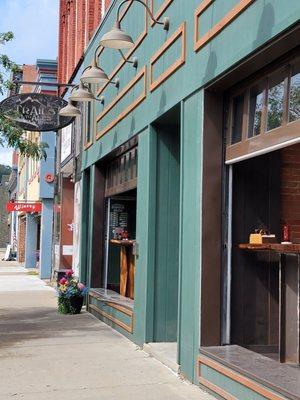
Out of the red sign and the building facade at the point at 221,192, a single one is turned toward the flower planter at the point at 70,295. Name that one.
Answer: the red sign

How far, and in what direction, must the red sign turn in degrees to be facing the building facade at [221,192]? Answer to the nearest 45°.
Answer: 0° — it already faces it

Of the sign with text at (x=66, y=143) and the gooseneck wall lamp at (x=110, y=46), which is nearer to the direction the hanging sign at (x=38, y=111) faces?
the gooseneck wall lamp

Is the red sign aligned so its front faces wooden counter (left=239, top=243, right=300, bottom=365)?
yes

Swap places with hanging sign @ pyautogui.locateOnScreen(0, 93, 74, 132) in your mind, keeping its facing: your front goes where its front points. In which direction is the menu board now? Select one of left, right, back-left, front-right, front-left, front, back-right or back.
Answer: front-left

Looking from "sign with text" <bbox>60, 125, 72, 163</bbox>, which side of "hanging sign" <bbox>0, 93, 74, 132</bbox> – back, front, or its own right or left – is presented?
back

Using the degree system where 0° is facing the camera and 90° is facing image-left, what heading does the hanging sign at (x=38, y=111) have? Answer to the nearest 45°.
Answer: approximately 0°

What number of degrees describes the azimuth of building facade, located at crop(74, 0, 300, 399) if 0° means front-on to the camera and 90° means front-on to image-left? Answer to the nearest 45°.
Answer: approximately 45°

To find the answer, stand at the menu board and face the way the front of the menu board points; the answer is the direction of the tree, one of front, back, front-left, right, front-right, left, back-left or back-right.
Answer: front-right

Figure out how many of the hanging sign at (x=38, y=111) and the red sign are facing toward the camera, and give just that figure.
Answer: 2
